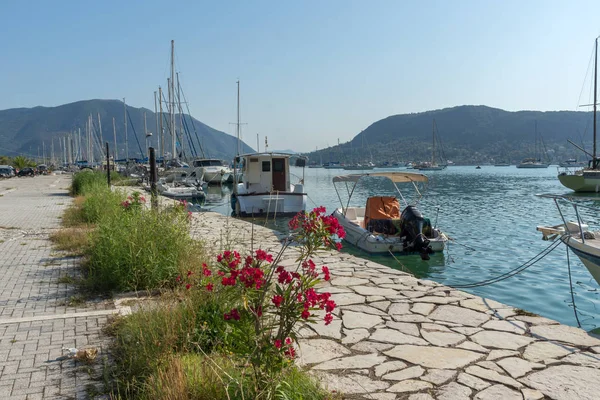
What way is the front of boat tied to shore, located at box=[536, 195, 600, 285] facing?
to the viewer's left

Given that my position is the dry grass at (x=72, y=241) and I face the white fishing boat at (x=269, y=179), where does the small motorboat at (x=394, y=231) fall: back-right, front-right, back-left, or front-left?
front-right

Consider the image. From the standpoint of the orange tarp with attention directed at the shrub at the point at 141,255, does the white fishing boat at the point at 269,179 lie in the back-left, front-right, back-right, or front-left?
back-right

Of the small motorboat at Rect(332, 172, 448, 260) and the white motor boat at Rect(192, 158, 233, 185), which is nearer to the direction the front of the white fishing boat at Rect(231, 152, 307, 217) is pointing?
the white motor boat

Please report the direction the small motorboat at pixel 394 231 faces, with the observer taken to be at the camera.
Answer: facing away from the viewer and to the left of the viewer

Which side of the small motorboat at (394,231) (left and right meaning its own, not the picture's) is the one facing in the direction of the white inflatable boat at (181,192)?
front

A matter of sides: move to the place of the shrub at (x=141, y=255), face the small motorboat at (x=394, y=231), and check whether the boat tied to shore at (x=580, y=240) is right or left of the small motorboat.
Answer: right

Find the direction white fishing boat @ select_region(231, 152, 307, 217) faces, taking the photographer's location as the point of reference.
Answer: facing away from the viewer

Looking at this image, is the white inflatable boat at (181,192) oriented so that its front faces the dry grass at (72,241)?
no

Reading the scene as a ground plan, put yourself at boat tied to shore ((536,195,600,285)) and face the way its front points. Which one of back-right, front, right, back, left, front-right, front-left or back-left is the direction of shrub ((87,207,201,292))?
front-left

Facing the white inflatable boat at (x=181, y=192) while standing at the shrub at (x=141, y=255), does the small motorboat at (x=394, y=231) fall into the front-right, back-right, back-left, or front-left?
front-right

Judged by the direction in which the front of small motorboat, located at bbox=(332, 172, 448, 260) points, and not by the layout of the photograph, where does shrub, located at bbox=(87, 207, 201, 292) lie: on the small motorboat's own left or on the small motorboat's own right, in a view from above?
on the small motorboat's own left
